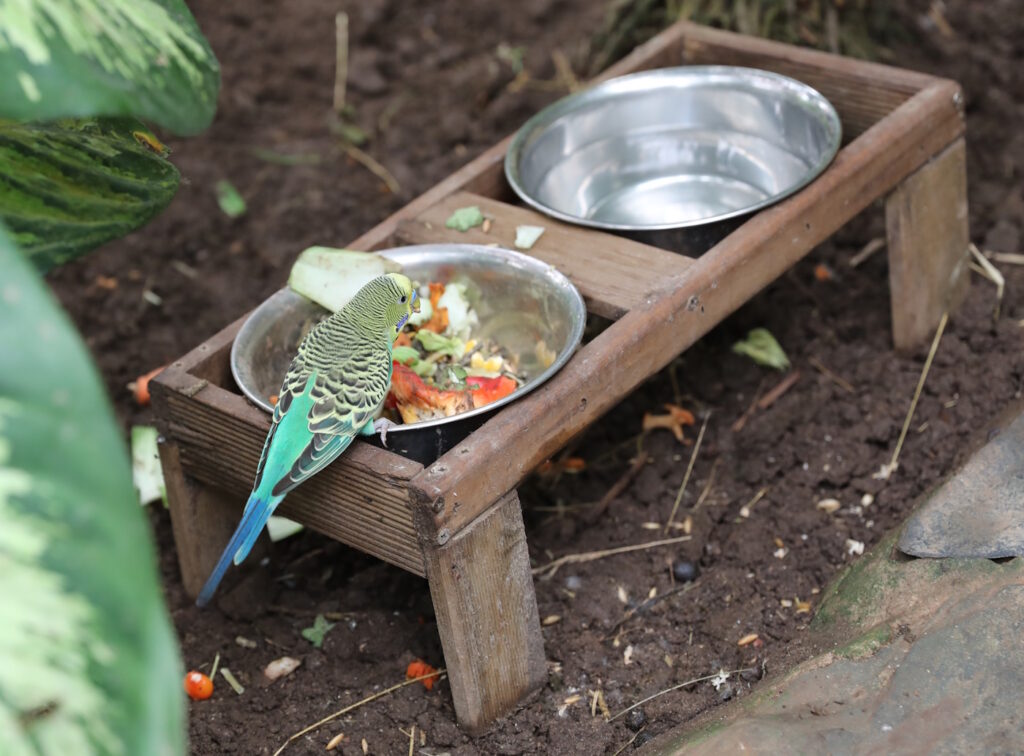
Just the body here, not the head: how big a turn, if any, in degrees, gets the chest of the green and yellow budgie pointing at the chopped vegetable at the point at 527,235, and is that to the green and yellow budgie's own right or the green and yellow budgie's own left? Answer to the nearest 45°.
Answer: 0° — it already faces it

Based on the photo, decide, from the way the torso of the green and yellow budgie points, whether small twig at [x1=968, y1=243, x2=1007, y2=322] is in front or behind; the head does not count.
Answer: in front

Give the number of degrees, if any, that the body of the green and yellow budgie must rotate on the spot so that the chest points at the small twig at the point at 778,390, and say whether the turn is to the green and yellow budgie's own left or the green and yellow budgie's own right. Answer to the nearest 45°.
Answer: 0° — it already faces it

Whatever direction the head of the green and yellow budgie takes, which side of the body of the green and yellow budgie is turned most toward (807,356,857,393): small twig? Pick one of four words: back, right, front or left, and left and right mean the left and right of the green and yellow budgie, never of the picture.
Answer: front

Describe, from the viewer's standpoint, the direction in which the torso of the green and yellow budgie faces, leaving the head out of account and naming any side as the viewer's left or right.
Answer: facing away from the viewer and to the right of the viewer

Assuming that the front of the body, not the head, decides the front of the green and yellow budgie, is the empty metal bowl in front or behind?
in front

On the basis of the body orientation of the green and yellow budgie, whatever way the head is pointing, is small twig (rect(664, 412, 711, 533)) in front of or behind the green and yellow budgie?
in front
